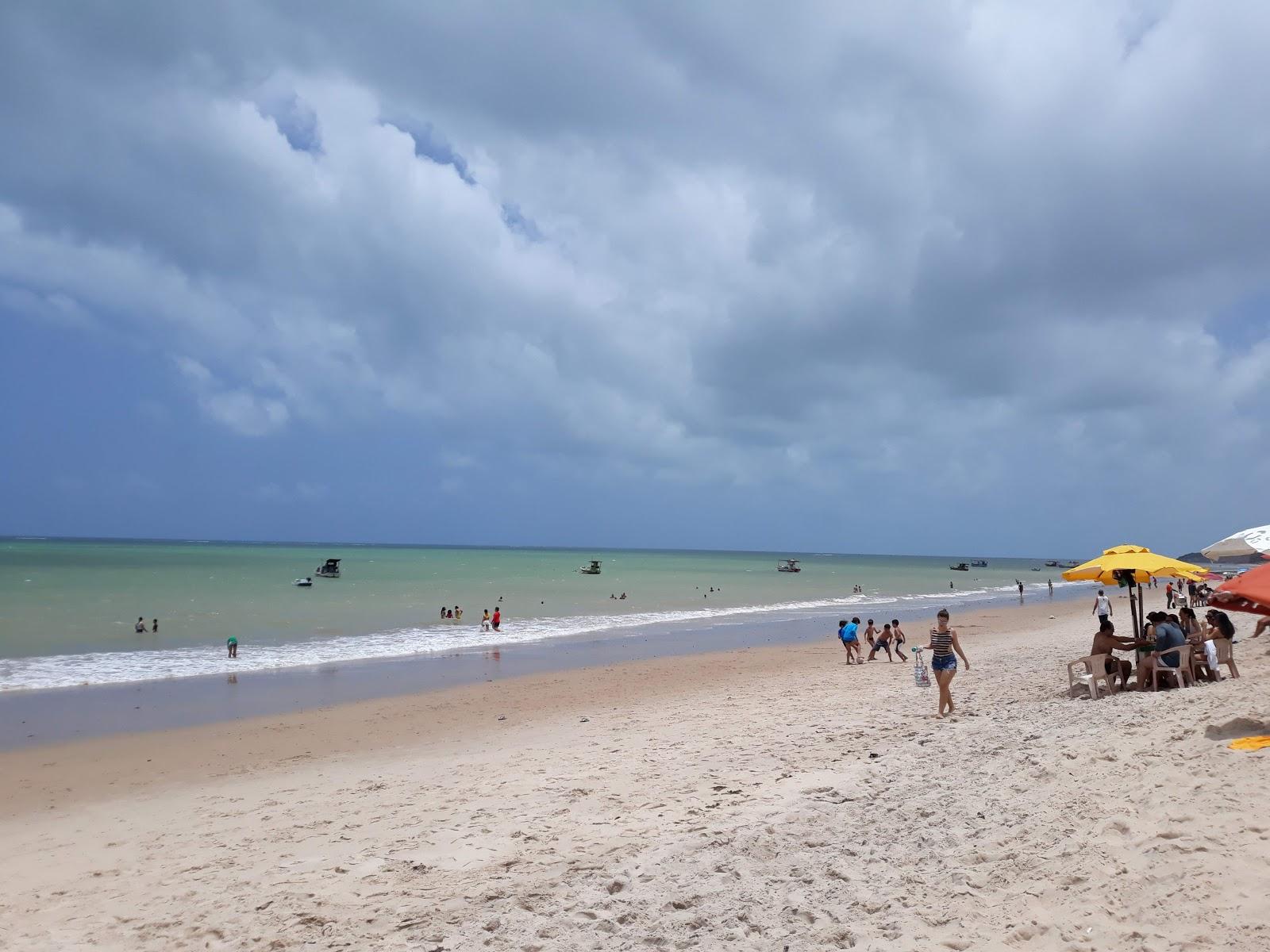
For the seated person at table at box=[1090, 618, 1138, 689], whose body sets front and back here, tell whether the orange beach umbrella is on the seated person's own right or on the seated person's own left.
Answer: on the seated person's own right

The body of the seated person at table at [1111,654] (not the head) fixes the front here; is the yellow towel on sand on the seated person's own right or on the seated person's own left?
on the seated person's own right

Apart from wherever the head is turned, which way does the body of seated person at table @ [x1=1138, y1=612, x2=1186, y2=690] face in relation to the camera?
to the viewer's left

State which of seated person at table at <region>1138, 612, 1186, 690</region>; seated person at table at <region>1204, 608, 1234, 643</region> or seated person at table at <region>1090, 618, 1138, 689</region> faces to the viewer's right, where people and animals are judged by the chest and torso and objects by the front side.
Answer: seated person at table at <region>1090, 618, 1138, 689</region>

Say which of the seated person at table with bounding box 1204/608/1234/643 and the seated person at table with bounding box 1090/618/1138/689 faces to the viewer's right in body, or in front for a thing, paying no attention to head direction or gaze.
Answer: the seated person at table with bounding box 1090/618/1138/689

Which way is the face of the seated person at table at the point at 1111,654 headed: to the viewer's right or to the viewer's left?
to the viewer's right

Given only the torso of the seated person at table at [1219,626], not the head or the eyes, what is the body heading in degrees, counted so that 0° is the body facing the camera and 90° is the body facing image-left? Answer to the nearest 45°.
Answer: approximately 90°

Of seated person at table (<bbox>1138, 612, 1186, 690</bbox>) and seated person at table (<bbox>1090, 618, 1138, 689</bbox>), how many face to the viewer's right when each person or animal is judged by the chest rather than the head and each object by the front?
1
